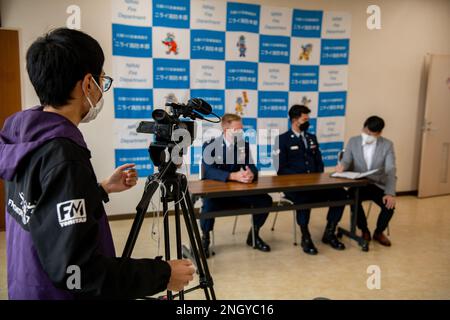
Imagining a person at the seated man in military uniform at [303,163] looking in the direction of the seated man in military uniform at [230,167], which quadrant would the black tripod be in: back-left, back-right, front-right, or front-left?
front-left

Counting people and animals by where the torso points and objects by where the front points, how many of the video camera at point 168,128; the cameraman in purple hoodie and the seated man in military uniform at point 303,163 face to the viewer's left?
0

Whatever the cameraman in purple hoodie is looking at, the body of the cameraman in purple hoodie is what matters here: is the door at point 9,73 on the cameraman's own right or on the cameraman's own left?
on the cameraman's own left

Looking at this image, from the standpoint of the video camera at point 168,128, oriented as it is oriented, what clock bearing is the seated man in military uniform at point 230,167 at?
The seated man in military uniform is roughly at 11 o'clock from the video camera.

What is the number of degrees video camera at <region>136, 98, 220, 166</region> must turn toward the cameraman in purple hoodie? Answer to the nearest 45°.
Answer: approximately 135° to its right

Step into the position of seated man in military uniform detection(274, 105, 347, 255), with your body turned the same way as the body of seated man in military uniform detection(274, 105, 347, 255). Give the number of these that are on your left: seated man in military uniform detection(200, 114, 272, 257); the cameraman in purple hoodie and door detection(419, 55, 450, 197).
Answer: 1

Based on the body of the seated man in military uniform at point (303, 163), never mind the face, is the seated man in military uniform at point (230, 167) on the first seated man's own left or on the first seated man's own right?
on the first seated man's own right

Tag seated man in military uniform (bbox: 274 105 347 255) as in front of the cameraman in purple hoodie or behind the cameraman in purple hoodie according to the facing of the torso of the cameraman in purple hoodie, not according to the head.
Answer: in front

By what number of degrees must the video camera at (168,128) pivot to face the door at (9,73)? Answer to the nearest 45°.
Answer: approximately 90° to its left

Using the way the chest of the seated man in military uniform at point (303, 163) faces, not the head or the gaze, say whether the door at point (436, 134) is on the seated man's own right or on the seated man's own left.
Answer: on the seated man's own left

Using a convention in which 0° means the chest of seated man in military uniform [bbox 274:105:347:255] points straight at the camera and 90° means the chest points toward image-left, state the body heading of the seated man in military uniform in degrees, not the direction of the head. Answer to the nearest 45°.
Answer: approximately 315°

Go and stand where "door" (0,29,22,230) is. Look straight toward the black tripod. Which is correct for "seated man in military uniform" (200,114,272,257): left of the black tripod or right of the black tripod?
left

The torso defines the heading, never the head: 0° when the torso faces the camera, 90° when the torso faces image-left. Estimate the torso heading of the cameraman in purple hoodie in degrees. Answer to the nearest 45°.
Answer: approximately 225°

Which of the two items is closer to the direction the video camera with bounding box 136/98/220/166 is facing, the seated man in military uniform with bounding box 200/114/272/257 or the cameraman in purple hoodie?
the seated man in military uniform

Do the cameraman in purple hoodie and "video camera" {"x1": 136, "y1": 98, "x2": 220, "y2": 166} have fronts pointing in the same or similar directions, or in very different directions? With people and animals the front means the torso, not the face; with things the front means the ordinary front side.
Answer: same or similar directions

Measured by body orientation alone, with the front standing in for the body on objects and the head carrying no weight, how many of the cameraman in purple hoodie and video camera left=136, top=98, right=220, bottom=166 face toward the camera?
0

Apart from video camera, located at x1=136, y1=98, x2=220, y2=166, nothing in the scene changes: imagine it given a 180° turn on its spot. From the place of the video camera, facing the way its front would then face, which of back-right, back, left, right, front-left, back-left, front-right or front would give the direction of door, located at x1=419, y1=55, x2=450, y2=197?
back

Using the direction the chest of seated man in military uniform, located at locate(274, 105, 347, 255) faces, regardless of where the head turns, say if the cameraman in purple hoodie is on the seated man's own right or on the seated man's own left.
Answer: on the seated man's own right

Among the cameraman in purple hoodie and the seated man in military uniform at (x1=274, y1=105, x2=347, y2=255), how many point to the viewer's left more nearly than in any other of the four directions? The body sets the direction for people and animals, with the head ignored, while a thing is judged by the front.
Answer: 0
